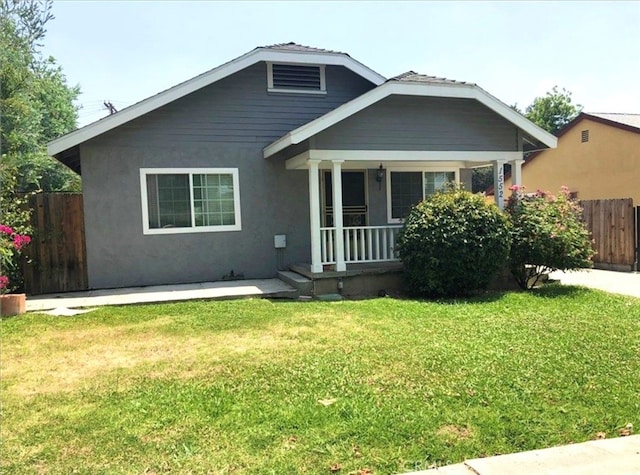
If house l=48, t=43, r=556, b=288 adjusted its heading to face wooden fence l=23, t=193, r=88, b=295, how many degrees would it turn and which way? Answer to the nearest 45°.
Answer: approximately 90° to its right

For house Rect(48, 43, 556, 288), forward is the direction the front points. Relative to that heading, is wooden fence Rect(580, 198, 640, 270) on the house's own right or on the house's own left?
on the house's own left

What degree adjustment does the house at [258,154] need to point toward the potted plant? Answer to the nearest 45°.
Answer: approximately 45° to its right

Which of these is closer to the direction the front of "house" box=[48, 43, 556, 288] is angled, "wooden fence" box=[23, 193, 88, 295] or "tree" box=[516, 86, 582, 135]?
the wooden fence

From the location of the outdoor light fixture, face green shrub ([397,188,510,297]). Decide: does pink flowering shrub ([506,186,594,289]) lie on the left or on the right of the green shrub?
left

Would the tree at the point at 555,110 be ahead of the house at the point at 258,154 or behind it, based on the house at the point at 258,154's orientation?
behind

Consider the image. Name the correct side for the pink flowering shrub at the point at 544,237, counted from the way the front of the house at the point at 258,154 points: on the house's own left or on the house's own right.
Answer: on the house's own left

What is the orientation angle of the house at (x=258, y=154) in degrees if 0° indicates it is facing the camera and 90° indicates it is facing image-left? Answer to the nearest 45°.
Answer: approximately 0°

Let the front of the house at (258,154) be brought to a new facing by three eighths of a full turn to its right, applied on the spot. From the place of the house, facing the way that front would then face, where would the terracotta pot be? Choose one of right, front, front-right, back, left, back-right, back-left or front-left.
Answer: left
